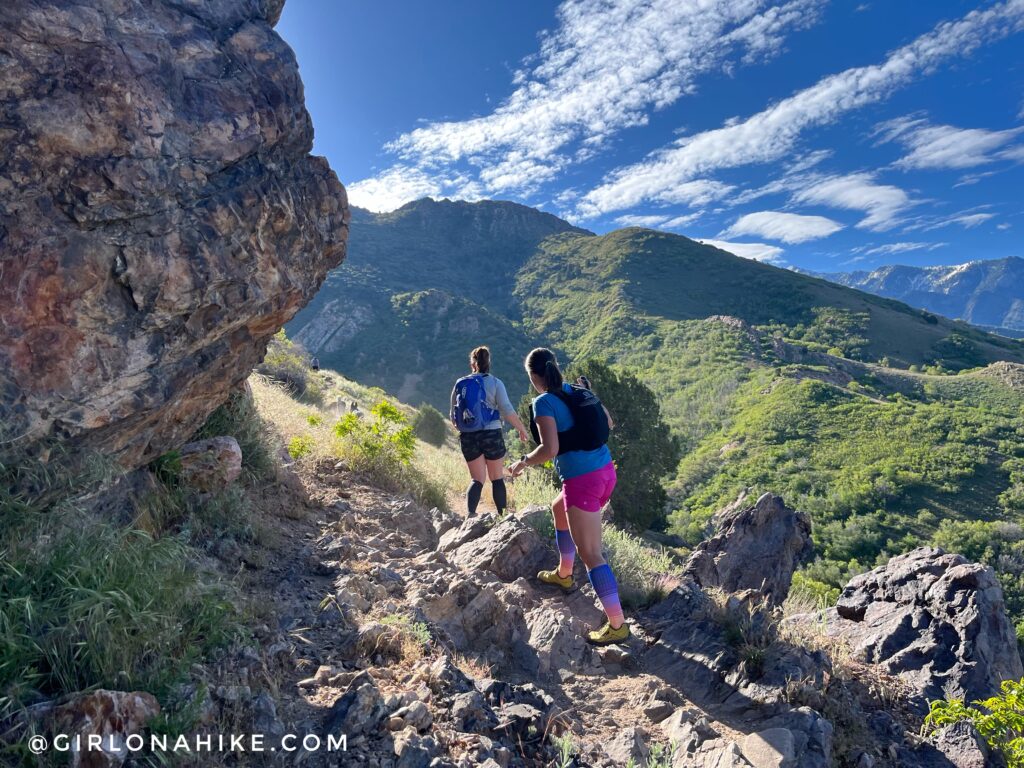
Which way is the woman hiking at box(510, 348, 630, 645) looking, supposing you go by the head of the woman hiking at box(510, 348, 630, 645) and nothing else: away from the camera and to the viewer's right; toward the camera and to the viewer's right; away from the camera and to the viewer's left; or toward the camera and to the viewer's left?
away from the camera and to the viewer's left

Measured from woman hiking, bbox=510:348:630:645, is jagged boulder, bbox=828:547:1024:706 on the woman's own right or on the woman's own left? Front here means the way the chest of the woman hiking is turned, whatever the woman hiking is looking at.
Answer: on the woman's own right

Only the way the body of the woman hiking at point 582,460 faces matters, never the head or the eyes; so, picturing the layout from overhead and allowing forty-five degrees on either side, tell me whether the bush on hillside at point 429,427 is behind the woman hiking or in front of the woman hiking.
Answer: in front

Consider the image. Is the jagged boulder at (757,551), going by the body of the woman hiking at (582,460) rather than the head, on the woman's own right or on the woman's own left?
on the woman's own right

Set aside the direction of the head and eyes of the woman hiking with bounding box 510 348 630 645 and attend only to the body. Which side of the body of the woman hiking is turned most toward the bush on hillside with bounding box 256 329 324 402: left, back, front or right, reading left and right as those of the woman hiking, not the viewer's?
front

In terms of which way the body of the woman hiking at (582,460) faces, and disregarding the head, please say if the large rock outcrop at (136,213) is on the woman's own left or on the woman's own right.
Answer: on the woman's own left

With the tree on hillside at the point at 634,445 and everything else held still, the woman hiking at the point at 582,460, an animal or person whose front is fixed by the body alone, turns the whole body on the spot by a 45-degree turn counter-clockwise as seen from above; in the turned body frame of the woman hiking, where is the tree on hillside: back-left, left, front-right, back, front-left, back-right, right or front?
right

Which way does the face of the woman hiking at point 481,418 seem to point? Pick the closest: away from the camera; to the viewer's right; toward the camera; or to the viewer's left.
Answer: away from the camera

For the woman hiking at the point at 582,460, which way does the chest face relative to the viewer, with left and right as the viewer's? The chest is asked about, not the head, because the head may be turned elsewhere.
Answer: facing away from the viewer and to the left of the viewer

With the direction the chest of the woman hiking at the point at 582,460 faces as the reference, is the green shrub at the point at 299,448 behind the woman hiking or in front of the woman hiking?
in front

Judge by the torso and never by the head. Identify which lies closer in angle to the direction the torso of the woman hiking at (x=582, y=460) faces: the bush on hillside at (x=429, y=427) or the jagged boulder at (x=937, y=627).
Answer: the bush on hillside

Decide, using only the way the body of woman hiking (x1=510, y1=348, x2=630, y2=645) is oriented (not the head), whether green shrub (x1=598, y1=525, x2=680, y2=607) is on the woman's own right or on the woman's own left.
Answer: on the woman's own right

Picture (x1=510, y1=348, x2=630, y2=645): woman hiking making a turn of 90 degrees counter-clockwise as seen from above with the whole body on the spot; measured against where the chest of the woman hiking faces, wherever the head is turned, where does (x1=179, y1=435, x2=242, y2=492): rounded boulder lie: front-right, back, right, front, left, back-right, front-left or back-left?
front-right
